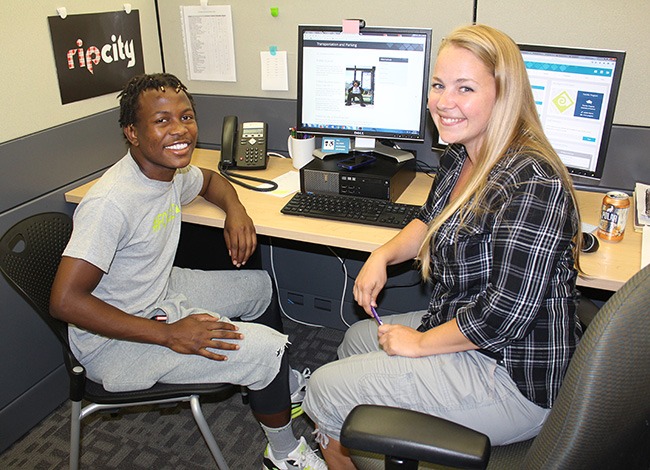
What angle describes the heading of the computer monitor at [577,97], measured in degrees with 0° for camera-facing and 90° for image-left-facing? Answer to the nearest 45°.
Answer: approximately 45°

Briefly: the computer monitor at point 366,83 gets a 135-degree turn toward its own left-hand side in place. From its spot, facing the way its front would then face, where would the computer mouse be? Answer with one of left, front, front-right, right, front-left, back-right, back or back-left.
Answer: right

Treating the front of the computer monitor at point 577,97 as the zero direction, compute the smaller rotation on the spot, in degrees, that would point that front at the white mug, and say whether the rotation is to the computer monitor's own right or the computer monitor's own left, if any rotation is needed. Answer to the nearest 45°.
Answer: approximately 45° to the computer monitor's own right

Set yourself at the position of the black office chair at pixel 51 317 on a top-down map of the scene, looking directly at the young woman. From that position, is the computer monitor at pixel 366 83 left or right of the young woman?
left

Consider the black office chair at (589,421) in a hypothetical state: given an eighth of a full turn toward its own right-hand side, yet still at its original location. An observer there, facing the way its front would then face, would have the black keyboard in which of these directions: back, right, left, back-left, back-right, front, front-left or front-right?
front

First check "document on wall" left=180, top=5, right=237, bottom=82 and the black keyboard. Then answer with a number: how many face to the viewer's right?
0

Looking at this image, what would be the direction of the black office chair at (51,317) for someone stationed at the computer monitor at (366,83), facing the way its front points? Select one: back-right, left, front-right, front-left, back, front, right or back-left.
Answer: front-right

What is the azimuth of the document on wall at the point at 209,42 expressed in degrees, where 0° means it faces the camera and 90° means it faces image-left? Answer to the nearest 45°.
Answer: approximately 0°
